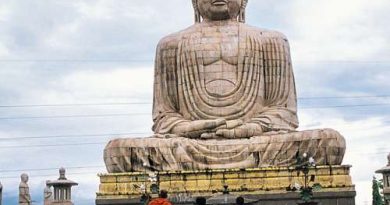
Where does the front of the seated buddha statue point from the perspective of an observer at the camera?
facing the viewer

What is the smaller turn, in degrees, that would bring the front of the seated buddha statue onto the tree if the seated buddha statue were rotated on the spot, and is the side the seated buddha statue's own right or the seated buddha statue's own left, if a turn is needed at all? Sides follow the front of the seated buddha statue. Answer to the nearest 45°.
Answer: approximately 135° to the seated buddha statue's own left
